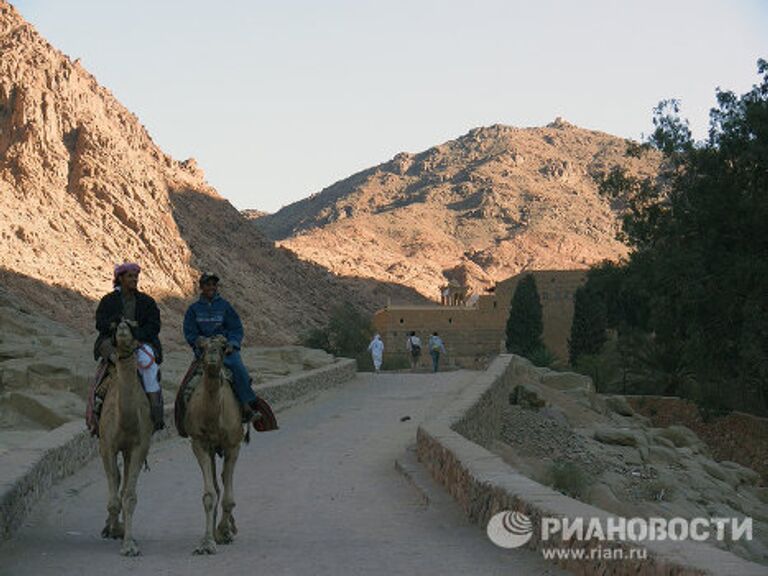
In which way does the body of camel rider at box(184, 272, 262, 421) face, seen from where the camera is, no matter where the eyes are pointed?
toward the camera

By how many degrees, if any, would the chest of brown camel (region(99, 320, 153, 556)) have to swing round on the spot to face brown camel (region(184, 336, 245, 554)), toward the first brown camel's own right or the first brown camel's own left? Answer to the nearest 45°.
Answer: approximately 90° to the first brown camel's own left

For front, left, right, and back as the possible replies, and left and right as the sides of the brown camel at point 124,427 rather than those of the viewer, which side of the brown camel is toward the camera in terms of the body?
front

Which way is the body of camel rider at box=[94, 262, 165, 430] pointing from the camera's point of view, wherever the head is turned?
toward the camera

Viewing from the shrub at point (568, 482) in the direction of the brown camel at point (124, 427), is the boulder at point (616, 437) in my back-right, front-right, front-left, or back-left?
back-right

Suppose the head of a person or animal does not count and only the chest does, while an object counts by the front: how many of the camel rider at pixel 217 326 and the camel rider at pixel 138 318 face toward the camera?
2

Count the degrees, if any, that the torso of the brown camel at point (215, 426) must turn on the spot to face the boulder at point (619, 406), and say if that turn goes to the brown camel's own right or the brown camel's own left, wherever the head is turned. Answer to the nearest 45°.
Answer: approximately 135° to the brown camel's own left

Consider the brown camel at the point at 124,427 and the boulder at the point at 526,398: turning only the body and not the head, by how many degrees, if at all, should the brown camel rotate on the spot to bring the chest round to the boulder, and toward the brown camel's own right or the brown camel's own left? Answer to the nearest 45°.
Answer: approximately 135° to the brown camel's own left
